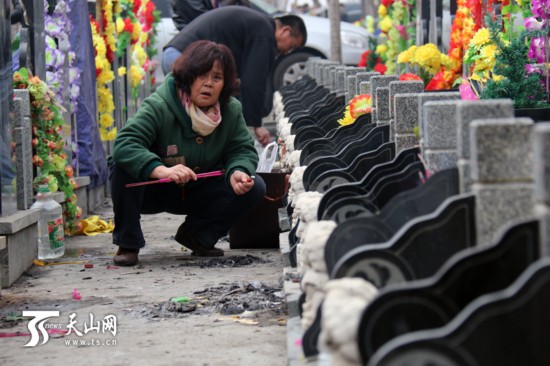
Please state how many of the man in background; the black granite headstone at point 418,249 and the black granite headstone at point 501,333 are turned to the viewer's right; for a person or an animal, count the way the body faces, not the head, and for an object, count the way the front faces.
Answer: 1

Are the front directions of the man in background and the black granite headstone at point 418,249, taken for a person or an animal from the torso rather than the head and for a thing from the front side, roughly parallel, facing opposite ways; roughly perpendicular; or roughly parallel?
roughly perpendicular

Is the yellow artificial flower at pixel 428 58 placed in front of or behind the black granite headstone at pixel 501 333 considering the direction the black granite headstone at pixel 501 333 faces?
behind

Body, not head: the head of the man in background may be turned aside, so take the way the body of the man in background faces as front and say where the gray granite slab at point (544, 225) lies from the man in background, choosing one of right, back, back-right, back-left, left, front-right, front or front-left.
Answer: right

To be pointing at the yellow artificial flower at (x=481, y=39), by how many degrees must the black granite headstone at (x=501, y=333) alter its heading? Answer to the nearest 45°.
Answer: approximately 180°

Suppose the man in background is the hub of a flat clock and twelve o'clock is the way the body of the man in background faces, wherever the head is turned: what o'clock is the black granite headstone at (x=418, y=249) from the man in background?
The black granite headstone is roughly at 3 o'clock from the man in background.

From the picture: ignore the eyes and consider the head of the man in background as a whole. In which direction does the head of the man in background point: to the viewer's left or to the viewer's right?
to the viewer's right

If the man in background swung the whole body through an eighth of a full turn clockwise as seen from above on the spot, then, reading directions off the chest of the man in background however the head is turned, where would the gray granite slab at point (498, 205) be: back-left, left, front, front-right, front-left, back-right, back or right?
front-right

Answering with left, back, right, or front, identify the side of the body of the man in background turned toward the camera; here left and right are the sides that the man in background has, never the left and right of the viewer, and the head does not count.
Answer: right

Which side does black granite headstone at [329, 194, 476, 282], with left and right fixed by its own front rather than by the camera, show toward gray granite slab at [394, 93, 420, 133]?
back

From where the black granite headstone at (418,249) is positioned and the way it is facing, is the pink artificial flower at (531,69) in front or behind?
behind

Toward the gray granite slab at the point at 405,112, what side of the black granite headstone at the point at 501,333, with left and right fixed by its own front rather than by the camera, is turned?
back
